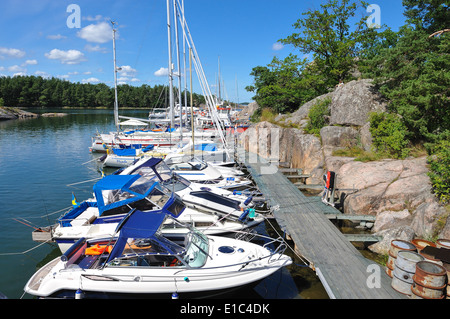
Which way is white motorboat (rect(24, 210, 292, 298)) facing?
to the viewer's right

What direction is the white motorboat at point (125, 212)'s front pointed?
to the viewer's right

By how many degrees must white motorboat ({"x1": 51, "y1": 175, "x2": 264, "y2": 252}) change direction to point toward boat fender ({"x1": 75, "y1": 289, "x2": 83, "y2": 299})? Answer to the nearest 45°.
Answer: approximately 90° to its right

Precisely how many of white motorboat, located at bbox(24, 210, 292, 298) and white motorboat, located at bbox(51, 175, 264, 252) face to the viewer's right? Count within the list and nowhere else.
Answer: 2

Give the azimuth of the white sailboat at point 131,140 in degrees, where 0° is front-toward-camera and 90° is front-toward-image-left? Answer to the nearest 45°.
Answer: approximately 270°

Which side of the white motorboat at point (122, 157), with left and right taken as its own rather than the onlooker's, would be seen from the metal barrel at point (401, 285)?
right

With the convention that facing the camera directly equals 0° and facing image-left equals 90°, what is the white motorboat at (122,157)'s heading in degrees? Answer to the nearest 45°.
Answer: approximately 270°

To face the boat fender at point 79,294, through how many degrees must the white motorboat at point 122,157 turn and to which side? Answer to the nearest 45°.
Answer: approximately 90° to its right

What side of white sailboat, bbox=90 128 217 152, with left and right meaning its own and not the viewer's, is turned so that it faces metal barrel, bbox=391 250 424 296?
right

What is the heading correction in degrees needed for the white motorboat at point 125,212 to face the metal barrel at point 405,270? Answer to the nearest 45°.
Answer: approximately 45° to its right

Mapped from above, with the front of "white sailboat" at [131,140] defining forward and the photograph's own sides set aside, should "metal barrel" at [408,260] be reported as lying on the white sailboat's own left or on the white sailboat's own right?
on the white sailboat's own right
